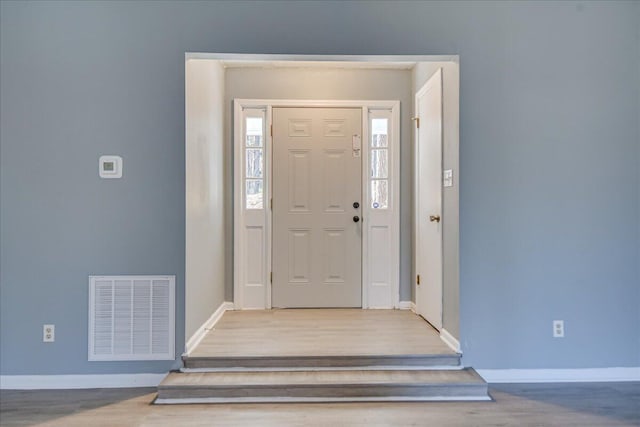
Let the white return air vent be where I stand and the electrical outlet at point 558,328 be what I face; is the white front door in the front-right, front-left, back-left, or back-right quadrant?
front-left

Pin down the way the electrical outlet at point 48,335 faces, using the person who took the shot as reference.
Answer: facing the viewer

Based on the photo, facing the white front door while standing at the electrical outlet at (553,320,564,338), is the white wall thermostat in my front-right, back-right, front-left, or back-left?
front-left

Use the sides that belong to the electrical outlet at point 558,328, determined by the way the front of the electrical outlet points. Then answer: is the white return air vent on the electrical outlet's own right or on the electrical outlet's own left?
on the electrical outlet's own right

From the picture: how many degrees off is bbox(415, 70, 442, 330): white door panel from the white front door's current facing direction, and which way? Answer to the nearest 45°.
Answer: approximately 45° to its left

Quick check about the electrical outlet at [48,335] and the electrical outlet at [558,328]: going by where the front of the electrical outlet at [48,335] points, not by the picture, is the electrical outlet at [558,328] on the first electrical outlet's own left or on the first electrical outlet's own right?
on the first electrical outlet's own left

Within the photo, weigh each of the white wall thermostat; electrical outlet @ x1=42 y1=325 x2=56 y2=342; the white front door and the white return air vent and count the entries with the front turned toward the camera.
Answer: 4

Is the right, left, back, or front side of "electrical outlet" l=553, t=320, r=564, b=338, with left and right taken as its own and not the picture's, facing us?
front
